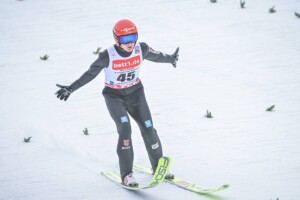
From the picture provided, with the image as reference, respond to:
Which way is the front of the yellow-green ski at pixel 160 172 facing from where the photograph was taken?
facing the viewer and to the right of the viewer
